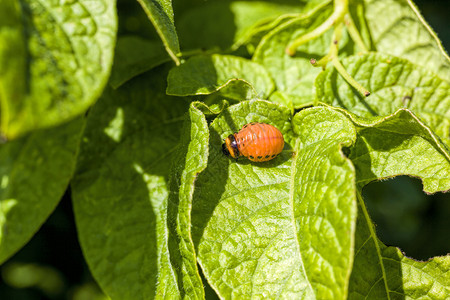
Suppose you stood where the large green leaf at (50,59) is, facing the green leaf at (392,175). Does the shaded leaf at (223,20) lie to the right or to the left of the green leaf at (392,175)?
left

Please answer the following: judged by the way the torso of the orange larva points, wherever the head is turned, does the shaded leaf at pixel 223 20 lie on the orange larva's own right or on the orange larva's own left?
on the orange larva's own right

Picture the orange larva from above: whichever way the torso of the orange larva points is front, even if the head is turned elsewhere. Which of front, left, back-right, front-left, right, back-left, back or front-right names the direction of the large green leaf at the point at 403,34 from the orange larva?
back-right

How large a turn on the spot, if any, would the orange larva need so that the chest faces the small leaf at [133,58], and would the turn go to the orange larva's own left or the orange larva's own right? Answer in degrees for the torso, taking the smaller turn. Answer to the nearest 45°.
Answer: approximately 45° to the orange larva's own right

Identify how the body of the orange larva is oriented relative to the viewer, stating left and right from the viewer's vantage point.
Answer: facing to the left of the viewer
